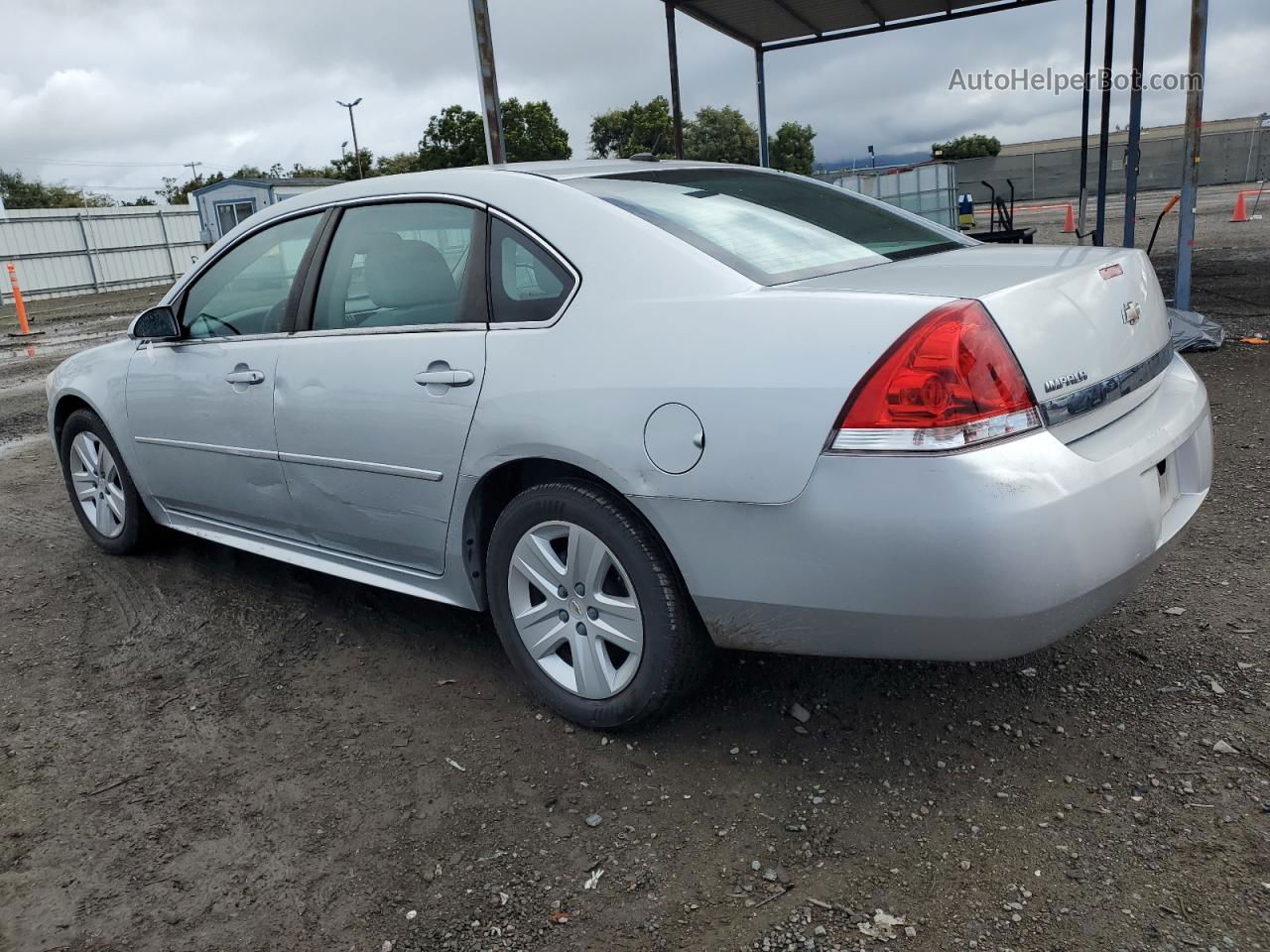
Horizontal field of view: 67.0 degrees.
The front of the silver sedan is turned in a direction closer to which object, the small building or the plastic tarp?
the small building

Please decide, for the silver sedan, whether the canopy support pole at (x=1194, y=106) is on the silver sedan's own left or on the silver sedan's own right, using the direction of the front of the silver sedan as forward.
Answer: on the silver sedan's own right

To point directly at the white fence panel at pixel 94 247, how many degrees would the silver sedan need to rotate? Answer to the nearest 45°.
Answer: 0° — it already faces it

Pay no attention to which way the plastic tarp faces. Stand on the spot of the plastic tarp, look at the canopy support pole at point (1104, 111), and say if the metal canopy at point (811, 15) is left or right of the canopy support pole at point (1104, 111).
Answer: left

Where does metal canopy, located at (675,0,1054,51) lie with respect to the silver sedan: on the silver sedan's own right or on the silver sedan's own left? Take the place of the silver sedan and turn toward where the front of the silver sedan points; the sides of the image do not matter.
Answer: on the silver sedan's own right

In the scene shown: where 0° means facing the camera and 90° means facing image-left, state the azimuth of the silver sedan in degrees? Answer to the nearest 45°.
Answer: approximately 135°

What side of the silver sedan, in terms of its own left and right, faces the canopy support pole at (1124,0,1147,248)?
right

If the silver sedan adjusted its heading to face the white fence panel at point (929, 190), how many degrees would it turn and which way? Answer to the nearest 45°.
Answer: approximately 45° to its right

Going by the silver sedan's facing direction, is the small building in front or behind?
in front

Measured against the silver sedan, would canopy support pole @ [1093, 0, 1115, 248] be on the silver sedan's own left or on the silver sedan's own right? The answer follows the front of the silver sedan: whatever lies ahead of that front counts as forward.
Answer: on the silver sedan's own right

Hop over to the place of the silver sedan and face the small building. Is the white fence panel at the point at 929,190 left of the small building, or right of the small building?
right
